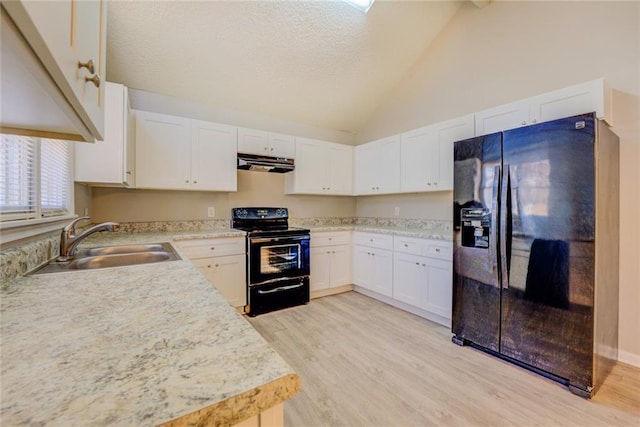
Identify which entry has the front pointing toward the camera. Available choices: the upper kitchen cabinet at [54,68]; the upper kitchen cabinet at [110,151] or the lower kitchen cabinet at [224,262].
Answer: the lower kitchen cabinet

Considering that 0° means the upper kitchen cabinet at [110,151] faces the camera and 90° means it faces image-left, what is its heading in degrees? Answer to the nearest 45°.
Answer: approximately 270°

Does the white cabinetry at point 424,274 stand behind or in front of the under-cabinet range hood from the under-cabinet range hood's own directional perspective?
in front

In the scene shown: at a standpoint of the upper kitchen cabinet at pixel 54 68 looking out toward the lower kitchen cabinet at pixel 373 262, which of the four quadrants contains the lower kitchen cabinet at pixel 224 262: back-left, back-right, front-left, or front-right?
front-left

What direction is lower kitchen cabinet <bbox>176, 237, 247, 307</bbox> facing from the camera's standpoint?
toward the camera

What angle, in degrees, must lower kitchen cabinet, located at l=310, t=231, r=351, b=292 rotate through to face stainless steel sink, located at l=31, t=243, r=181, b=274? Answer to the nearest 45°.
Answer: approximately 90° to its right

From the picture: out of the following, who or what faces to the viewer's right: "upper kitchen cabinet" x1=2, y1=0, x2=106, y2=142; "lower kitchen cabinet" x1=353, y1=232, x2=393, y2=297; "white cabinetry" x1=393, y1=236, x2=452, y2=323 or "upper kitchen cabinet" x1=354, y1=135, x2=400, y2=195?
"upper kitchen cabinet" x1=2, y1=0, x2=106, y2=142

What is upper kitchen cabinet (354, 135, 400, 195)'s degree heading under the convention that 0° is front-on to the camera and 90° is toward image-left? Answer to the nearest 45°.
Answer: approximately 45°

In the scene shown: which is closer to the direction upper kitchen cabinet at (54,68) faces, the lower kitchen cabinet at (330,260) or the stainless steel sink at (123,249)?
the lower kitchen cabinet

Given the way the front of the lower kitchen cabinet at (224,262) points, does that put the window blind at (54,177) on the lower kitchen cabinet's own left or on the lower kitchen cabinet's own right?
on the lower kitchen cabinet's own right

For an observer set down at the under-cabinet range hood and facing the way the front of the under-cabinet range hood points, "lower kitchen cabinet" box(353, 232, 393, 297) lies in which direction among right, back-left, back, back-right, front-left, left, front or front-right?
front-left

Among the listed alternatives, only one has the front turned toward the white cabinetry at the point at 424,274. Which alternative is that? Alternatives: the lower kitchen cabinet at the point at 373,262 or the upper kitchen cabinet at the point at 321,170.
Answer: the upper kitchen cabinet

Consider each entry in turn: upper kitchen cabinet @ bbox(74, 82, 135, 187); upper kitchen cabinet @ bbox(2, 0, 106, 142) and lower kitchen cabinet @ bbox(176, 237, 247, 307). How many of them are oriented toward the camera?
1

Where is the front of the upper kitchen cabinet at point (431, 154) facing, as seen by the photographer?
facing the viewer and to the left of the viewer

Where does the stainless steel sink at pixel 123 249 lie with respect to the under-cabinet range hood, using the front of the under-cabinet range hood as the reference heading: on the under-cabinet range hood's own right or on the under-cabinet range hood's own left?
on the under-cabinet range hood's own right

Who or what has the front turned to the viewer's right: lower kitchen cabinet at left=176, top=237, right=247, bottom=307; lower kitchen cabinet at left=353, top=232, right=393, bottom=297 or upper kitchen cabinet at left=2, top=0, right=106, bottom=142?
the upper kitchen cabinet

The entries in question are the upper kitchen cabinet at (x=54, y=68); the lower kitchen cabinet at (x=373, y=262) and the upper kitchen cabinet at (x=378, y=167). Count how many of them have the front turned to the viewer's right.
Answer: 1

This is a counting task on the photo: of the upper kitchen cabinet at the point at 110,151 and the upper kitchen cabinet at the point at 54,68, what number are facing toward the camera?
0

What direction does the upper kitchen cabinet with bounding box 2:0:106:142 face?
to the viewer's right
